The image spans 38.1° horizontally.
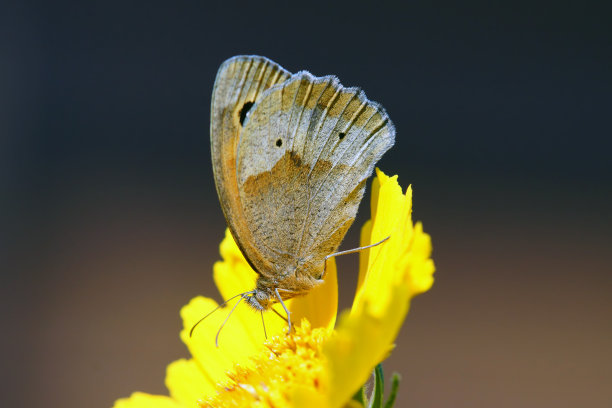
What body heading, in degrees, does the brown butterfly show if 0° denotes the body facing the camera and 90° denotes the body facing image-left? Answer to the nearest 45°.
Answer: approximately 90°
